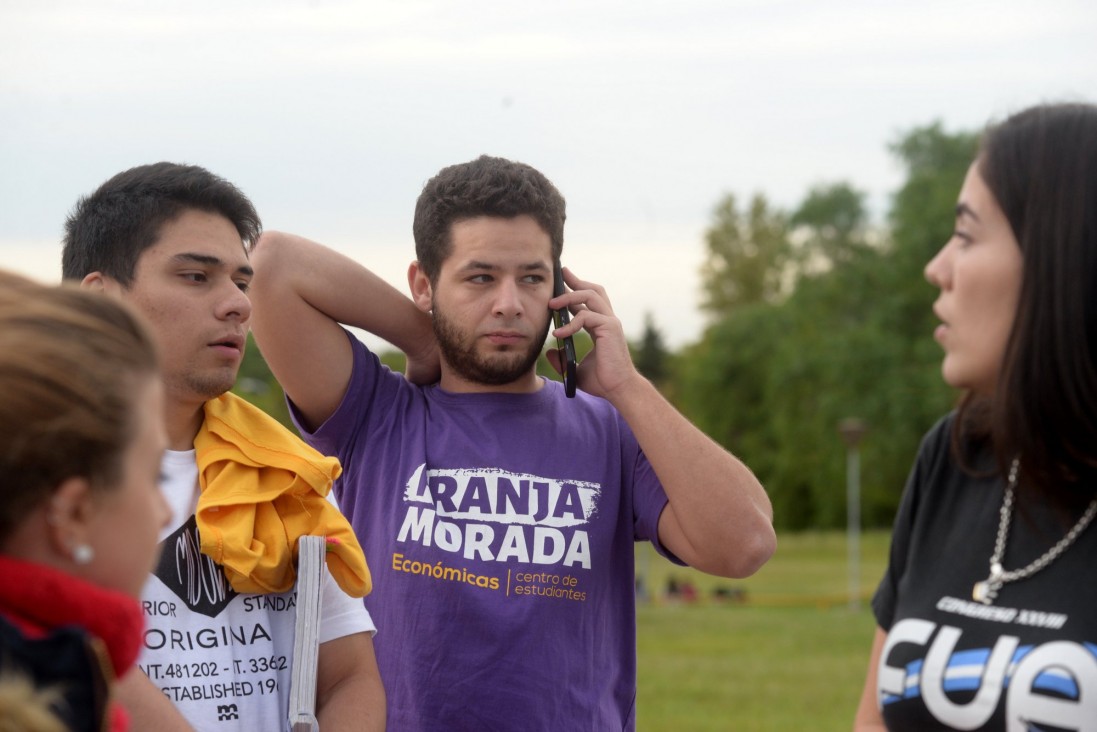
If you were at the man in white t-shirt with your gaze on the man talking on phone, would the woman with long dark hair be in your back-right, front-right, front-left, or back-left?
front-right

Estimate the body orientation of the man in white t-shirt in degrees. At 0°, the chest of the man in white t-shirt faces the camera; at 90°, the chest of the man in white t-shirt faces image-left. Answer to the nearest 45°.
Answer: approximately 0°

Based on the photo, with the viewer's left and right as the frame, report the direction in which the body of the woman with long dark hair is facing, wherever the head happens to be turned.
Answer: facing the viewer and to the left of the viewer

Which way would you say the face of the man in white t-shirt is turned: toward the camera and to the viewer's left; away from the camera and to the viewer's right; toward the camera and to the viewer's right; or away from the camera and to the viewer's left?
toward the camera and to the viewer's right

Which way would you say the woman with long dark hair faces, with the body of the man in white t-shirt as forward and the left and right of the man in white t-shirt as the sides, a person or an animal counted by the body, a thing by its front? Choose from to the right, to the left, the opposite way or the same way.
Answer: to the right

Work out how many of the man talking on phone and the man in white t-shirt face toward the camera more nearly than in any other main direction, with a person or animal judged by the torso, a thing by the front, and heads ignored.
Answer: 2

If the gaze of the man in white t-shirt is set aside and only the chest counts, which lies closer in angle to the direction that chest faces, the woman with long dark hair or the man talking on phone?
the woman with long dark hair

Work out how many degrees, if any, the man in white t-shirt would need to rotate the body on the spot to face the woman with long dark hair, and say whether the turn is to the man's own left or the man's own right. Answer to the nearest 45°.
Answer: approximately 45° to the man's own left

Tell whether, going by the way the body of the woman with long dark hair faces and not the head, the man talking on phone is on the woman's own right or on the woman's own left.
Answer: on the woman's own right

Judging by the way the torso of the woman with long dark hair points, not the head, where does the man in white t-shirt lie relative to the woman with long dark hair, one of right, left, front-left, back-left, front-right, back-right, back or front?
front-right

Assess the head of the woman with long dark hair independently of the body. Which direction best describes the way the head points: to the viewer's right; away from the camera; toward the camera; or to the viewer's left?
to the viewer's left

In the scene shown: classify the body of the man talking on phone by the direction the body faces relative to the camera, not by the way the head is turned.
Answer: toward the camera
